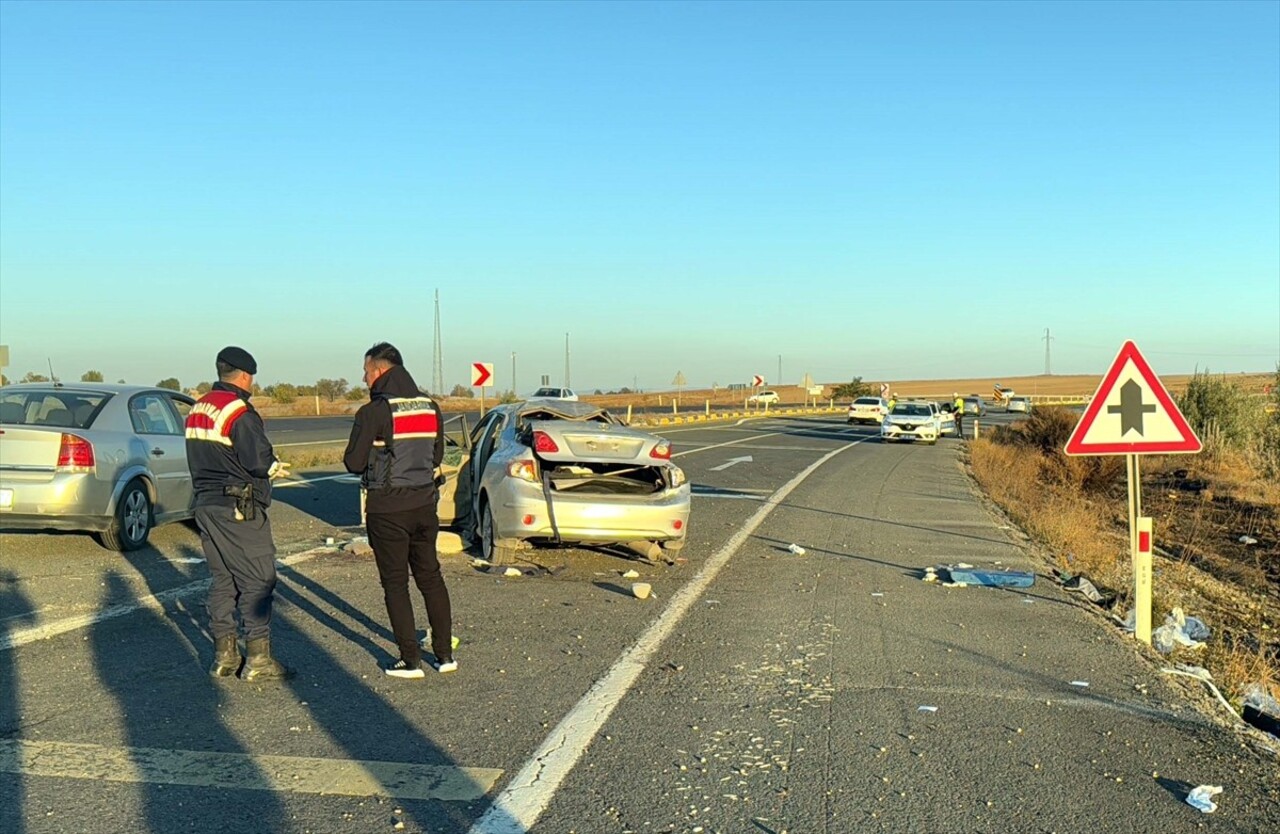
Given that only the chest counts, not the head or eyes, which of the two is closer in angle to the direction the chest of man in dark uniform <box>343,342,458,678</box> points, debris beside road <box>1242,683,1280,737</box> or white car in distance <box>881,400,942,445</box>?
the white car in distance

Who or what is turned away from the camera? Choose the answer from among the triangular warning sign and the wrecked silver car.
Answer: the wrecked silver car

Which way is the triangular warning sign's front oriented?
toward the camera

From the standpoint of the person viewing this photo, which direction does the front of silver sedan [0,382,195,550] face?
facing away from the viewer and to the right of the viewer

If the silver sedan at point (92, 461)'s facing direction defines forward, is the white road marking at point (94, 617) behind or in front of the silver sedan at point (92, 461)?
behind

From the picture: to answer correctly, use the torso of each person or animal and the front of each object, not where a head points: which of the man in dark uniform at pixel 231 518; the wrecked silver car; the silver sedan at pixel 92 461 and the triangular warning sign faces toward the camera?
the triangular warning sign

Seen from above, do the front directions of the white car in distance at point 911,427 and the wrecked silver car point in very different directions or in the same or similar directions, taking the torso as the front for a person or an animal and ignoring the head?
very different directions

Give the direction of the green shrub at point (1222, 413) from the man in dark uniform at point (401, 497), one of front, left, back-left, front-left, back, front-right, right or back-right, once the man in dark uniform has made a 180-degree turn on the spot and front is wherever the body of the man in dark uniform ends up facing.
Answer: left

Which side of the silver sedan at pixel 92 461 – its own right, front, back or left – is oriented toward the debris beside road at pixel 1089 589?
right

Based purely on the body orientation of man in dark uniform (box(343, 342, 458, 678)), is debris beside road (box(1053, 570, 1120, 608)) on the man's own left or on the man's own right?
on the man's own right

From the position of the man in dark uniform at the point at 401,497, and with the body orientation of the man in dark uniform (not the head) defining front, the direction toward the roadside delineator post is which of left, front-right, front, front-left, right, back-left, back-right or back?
back-right

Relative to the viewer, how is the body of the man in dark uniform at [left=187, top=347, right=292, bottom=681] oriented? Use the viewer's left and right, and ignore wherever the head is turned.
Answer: facing away from the viewer and to the right of the viewer

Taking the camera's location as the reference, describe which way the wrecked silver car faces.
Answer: facing away from the viewer

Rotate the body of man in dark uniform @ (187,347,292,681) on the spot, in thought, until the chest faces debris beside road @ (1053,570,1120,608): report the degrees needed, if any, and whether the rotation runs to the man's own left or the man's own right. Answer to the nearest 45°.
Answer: approximately 45° to the man's own right

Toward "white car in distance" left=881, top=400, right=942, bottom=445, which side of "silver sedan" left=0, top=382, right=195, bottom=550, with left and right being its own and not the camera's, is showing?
front

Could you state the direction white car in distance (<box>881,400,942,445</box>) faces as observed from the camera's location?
facing the viewer

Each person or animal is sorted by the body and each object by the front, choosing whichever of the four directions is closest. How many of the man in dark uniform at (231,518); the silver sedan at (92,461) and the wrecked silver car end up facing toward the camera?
0

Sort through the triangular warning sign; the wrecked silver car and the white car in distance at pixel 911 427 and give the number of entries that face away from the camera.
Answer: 1
